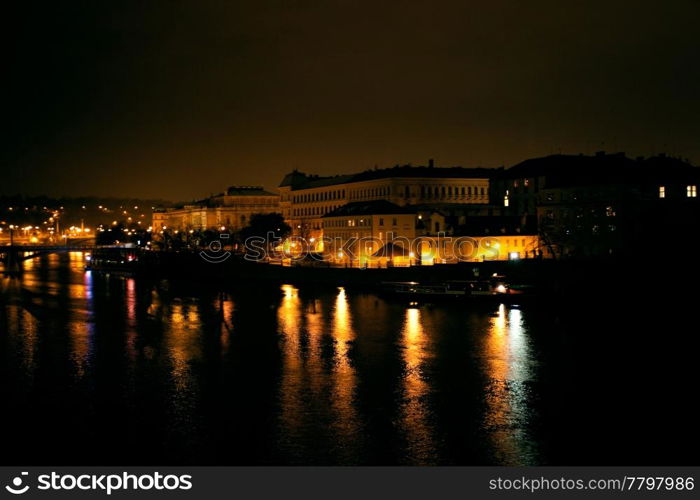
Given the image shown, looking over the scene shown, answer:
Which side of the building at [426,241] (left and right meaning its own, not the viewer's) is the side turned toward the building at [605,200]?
left

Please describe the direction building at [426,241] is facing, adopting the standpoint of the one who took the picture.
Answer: facing the viewer
